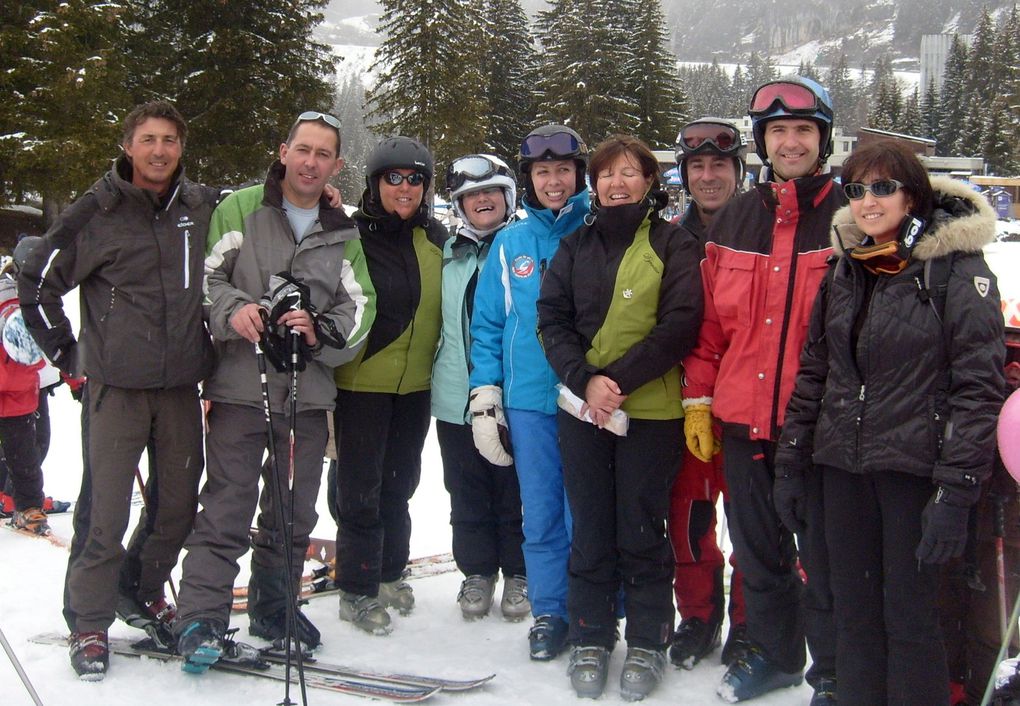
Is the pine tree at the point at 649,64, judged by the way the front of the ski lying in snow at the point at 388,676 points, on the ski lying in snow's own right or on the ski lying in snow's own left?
on the ski lying in snow's own left

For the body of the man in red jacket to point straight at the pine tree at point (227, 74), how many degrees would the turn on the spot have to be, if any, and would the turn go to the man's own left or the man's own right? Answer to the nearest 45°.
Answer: approximately 135° to the man's own right

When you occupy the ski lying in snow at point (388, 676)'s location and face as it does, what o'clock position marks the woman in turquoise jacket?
The woman in turquoise jacket is roughly at 10 o'clock from the ski lying in snow.

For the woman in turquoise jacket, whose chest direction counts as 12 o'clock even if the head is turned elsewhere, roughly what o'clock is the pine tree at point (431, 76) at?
The pine tree is roughly at 6 o'clock from the woman in turquoise jacket.

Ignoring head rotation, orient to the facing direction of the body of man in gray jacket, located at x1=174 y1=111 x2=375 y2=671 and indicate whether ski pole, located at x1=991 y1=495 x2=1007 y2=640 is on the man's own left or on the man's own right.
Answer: on the man's own left

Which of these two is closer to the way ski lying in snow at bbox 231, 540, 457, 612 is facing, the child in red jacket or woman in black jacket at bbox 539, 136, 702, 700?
the woman in black jacket

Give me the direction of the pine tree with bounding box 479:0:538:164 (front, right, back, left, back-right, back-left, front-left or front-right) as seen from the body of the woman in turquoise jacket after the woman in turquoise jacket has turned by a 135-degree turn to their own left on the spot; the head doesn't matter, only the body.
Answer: front-left

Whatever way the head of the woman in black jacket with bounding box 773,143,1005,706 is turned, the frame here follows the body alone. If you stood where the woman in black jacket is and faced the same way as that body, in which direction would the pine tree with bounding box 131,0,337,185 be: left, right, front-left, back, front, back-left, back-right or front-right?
right

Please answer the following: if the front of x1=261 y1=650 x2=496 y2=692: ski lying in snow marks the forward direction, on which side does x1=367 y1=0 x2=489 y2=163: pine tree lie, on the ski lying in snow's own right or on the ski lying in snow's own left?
on the ski lying in snow's own left
